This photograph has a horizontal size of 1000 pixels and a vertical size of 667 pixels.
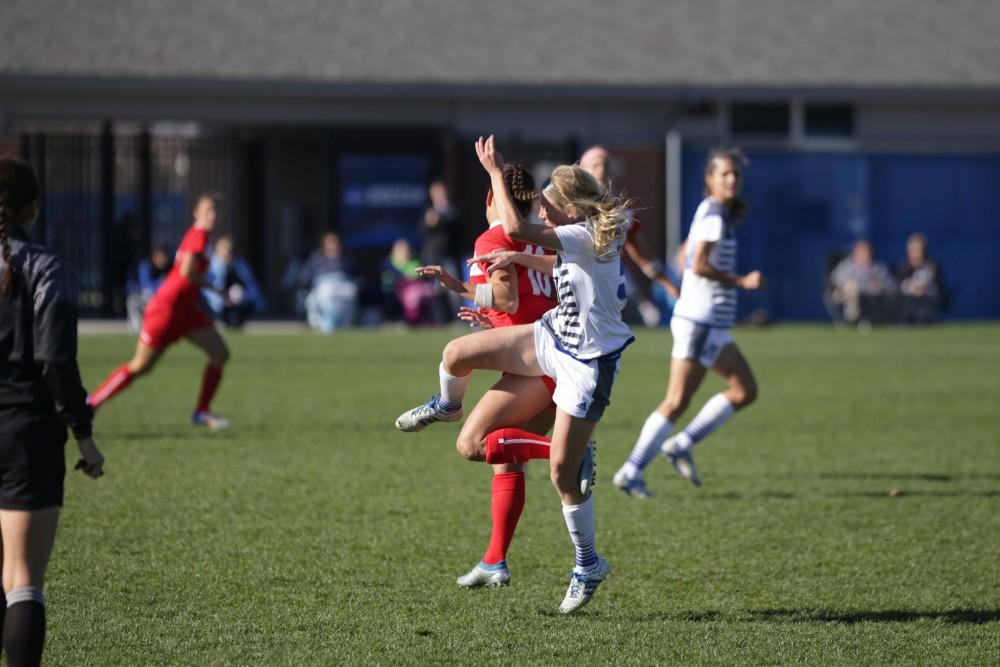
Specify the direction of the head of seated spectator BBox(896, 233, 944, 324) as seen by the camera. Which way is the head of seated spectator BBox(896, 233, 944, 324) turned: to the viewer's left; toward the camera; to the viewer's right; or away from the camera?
toward the camera

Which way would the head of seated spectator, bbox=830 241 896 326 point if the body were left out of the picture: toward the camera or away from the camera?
toward the camera

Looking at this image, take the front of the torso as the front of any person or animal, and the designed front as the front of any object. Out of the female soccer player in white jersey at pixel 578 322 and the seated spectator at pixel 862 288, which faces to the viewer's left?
the female soccer player in white jersey

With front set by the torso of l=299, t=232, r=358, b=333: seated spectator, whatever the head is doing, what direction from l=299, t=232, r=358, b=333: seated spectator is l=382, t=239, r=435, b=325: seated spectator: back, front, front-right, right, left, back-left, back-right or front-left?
left

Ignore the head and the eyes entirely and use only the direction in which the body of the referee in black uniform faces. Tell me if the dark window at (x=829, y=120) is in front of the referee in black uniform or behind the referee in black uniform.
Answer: in front

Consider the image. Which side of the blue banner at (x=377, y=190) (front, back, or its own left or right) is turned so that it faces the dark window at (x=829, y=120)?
left

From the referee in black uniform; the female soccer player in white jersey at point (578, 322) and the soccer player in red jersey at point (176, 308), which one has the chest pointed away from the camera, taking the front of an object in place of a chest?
the referee in black uniform

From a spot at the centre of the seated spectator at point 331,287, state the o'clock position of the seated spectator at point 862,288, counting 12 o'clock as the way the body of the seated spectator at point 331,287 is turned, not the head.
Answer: the seated spectator at point 862,288 is roughly at 9 o'clock from the seated spectator at point 331,287.

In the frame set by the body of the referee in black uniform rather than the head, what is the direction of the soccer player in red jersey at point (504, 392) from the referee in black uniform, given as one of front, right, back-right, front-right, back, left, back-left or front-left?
front-right

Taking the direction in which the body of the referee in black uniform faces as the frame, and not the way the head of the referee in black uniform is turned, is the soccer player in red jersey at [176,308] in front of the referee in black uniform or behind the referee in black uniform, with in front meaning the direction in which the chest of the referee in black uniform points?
in front

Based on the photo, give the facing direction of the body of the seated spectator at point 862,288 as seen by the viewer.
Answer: toward the camera

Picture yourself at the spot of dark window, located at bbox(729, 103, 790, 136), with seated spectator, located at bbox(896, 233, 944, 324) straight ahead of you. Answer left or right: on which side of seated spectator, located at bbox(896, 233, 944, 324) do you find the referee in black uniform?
right

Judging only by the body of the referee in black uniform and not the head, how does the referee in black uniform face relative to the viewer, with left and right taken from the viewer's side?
facing away from the viewer

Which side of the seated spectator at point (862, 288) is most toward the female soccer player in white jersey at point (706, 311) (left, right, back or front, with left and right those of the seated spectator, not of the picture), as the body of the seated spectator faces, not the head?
front

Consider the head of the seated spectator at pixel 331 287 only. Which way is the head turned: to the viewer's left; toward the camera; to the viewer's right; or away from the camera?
toward the camera

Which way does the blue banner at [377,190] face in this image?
toward the camera

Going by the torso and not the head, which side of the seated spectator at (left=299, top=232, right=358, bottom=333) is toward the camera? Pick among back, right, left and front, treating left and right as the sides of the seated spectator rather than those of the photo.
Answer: front

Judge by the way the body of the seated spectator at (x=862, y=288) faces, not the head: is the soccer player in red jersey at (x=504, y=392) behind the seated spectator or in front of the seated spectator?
in front

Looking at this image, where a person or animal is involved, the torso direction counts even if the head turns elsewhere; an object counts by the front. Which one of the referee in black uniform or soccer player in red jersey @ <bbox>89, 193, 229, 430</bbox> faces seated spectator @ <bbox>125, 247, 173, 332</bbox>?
the referee in black uniform
